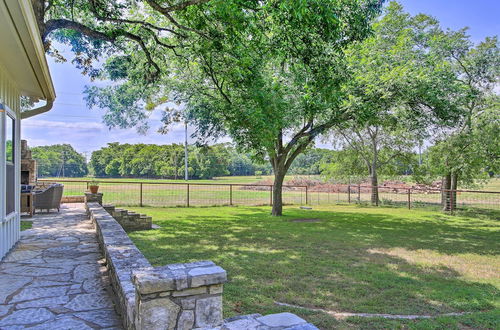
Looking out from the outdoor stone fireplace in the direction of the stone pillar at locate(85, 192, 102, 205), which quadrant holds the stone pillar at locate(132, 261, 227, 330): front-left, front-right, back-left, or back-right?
front-right

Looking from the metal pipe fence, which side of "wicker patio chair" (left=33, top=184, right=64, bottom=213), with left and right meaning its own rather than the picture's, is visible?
right

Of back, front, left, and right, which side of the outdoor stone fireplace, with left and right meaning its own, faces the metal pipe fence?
left

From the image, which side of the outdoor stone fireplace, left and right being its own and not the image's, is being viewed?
front

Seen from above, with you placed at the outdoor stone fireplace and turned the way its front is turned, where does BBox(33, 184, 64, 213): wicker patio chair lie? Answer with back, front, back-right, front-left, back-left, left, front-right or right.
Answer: front

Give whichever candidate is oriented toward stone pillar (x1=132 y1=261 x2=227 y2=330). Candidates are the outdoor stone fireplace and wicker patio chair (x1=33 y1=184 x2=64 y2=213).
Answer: the outdoor stone fireplace

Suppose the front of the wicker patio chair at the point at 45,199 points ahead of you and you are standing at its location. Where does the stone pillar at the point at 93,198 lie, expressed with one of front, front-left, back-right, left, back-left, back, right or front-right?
back-right

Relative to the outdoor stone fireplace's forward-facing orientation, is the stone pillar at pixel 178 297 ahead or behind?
ahead

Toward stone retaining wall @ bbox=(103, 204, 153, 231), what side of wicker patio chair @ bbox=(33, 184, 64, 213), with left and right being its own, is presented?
back

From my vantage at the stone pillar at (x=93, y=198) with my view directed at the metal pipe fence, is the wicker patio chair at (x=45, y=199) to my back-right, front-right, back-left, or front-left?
back-left

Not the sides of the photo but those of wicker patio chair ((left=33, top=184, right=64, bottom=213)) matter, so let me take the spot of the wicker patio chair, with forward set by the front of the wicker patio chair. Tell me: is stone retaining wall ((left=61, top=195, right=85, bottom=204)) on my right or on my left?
on my right

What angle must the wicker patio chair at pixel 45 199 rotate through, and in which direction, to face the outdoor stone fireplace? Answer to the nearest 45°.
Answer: approximately 45° to its right

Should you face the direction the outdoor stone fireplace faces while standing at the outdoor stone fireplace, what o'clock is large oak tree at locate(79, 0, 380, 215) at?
The large oak tree is roughly at 11 o'clock from the outdoor stone fireplace.

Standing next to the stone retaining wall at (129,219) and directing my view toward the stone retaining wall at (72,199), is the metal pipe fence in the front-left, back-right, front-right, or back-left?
front-right

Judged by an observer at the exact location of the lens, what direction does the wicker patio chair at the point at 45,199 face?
facing away from the viewer and to the left of the viewer

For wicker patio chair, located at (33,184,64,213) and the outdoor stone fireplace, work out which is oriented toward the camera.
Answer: the outdoor stone fireplace

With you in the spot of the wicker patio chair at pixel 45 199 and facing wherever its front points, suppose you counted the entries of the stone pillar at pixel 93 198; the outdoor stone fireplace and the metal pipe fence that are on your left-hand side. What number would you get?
0

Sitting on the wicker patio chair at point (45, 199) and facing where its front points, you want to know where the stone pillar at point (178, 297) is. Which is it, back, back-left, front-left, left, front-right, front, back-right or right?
back-left
